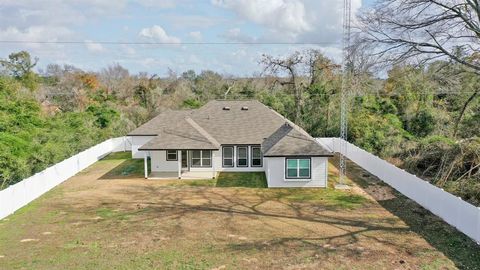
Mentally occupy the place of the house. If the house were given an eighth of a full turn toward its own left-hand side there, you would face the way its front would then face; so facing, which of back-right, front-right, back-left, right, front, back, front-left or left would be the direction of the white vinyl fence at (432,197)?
back

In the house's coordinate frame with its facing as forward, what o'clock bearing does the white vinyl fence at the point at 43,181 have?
The white vinyl fence is roughly at 8 o'clock from the house.

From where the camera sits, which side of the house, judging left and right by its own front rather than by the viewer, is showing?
back
